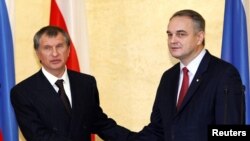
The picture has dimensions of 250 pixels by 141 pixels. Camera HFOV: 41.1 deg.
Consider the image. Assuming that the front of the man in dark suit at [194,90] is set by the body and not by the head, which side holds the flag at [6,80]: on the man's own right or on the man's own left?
on the man's own right

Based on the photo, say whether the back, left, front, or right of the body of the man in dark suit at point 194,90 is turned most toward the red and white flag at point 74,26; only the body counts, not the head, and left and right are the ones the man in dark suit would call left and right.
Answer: right

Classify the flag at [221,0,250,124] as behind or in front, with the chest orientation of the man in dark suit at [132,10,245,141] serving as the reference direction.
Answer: behind

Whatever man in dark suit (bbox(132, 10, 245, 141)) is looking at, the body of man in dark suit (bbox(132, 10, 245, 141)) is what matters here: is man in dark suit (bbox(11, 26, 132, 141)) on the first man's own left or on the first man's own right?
on the first man's own right
